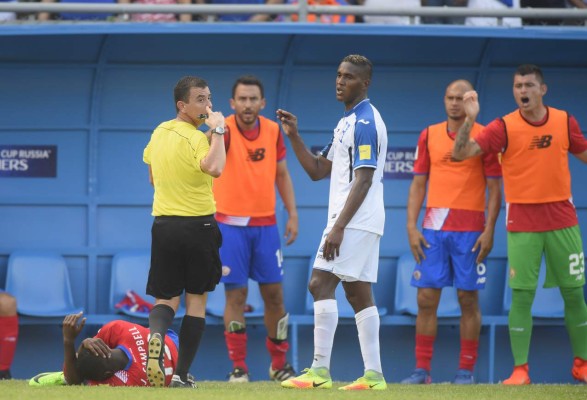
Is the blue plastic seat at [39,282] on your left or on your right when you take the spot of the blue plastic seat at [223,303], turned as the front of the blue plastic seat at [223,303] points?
on your right

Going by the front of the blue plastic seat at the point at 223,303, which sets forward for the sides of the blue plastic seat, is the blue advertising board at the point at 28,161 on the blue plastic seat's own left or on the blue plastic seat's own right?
on the blue plastic seat's own right

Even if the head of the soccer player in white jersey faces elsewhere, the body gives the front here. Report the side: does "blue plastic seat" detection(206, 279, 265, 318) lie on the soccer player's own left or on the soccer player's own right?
on the soccer player's own right

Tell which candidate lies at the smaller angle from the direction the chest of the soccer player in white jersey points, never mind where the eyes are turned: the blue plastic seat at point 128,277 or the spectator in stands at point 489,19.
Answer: the blue plastic seat

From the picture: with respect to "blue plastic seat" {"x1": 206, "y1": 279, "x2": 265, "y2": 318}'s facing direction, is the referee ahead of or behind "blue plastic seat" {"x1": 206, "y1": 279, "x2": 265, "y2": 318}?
ahead

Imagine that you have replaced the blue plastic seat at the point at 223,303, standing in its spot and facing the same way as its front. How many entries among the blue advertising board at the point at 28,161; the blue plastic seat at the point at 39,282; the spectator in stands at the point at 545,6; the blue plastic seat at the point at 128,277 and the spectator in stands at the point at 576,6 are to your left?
2

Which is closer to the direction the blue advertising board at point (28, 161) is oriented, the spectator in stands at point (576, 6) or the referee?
the referee
